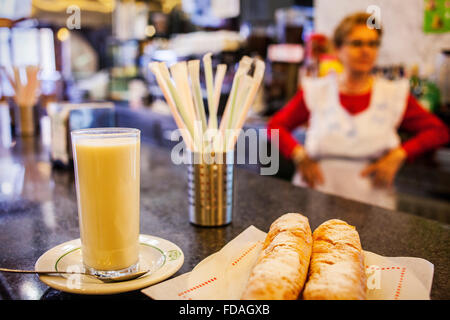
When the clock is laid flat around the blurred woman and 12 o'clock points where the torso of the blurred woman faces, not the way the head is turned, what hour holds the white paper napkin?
The white paper napkin is roughly at 12 o'clock from the blurred woman.

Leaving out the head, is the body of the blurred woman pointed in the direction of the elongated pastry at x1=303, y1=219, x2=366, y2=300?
yes

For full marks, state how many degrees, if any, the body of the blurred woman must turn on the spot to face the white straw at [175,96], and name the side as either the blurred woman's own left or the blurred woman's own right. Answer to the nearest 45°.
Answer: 0° — they already face it

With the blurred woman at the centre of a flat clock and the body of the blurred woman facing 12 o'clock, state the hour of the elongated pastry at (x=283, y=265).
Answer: The elongated pastry is roughly at 12 o'clock from the blurred woman.

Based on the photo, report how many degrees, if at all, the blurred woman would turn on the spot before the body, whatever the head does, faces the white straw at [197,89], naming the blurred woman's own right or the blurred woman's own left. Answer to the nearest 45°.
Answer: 0° — they already face it

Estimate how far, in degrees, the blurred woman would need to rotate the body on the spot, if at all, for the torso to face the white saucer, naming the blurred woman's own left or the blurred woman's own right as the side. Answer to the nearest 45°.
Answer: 0° — they already face it

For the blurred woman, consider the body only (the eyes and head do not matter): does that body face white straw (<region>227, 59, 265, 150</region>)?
yes

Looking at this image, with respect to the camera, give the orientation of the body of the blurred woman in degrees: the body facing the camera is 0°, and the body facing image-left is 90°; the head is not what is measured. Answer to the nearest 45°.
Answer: approximately 0°
